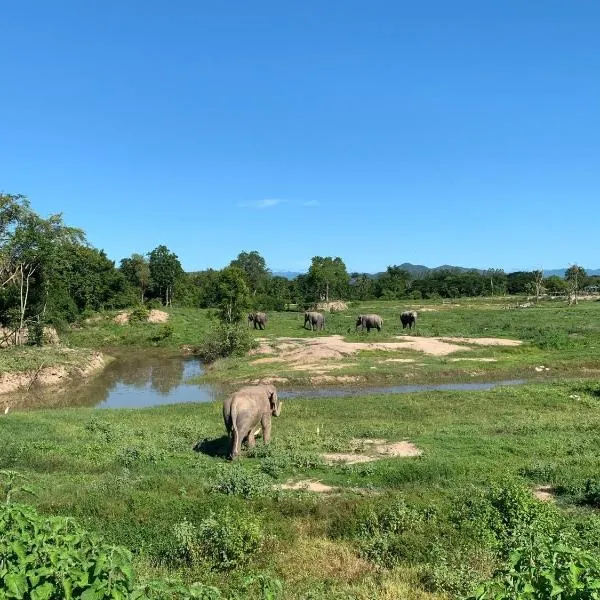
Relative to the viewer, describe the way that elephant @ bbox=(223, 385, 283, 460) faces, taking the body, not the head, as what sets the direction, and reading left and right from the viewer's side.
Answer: facing away from the viewer and to the right of the viewer

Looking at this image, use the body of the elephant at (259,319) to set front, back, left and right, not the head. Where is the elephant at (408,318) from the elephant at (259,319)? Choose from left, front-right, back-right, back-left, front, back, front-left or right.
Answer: back

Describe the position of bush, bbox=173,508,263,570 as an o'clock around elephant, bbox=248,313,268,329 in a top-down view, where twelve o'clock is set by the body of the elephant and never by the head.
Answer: The bush is roughly at 9 o'clock from the elephant.

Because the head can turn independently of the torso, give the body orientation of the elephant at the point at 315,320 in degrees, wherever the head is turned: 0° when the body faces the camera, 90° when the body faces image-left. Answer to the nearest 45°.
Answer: approximately 90°

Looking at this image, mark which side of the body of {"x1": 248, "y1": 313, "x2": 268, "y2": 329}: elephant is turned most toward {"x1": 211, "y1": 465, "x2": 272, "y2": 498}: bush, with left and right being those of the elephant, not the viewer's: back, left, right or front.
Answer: left

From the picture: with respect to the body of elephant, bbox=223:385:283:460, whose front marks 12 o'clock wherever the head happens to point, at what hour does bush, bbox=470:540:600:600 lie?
The bush is roughly at 4 o'clock from the elephant.

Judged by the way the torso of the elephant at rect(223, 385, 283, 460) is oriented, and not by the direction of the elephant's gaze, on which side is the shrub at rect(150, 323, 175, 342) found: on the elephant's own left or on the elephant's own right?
on the elephant's own left

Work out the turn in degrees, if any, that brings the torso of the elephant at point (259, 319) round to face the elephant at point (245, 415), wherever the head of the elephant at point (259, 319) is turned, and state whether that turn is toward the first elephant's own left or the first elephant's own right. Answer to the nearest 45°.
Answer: approximately 90° to the first elephant's own left

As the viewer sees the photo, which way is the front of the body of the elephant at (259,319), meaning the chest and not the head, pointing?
to the viewer's left
